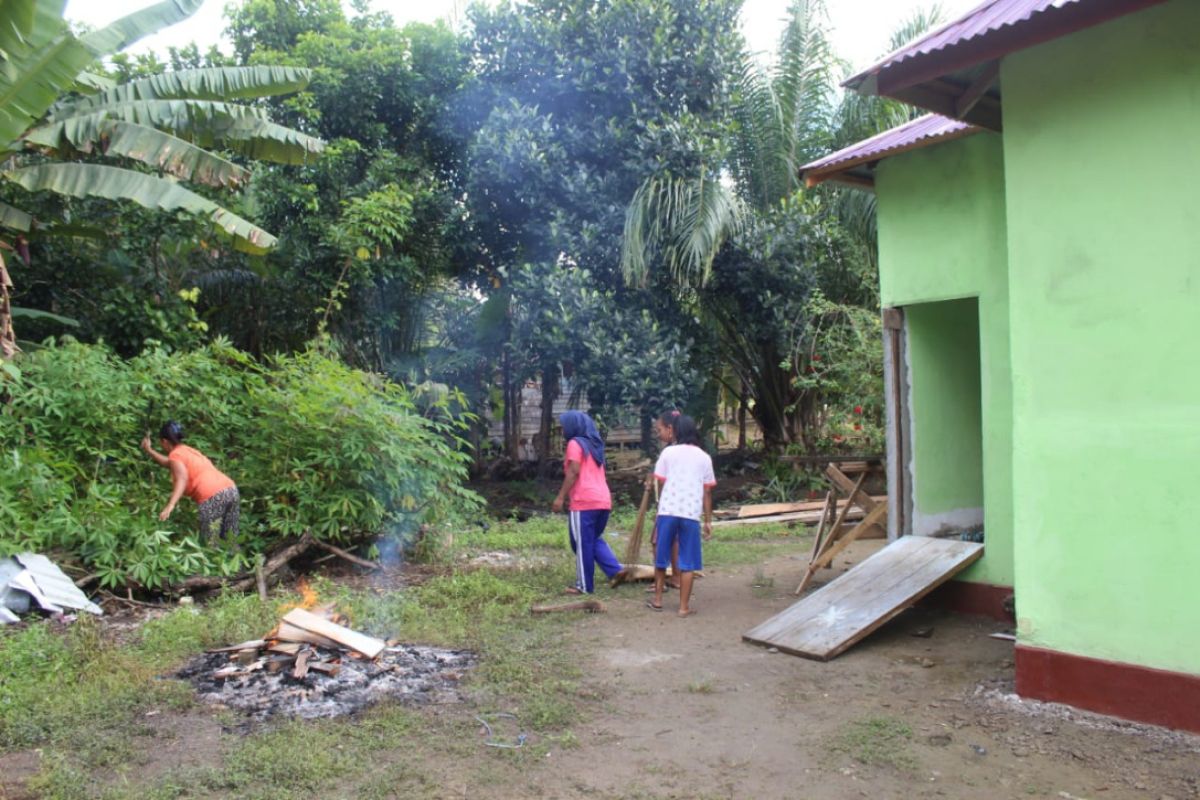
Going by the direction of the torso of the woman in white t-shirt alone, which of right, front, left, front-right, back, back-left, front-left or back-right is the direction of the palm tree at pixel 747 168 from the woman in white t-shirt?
front-right

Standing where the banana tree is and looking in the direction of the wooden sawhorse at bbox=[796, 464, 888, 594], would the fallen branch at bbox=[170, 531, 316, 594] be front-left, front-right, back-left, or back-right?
front-right

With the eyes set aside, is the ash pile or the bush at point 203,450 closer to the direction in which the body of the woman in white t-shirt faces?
the bush

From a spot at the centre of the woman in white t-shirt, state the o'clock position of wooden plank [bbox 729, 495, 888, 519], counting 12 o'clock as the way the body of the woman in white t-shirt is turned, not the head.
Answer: The wooden plank is roughly at 2 o'clock from the woman in white t-shirt.

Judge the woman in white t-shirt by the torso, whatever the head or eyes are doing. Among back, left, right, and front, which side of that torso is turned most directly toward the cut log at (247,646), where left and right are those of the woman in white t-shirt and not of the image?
left

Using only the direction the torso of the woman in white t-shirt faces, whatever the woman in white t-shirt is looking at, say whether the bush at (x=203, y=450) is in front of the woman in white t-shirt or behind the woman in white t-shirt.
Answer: in front

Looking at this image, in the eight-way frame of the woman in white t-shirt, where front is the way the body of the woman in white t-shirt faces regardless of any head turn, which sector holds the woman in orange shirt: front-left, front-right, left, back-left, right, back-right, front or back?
front-left

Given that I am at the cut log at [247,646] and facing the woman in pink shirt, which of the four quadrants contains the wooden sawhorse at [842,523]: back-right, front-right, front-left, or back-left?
front-right

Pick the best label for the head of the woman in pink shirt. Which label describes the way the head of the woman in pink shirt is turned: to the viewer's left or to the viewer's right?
to the viewer's left

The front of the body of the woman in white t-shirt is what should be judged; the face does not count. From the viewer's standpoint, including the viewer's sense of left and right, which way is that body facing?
facing away from the viewer and to the left of the viewer

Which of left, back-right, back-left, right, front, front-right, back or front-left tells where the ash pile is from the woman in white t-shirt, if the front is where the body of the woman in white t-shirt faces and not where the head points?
left

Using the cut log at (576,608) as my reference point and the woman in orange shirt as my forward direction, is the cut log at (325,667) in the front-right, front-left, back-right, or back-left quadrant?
front-left

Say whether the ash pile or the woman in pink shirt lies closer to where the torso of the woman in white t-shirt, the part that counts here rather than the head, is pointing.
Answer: the woman in pink shirt

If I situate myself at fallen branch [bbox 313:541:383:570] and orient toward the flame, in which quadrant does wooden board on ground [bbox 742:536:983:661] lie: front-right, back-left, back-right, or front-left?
front-left
